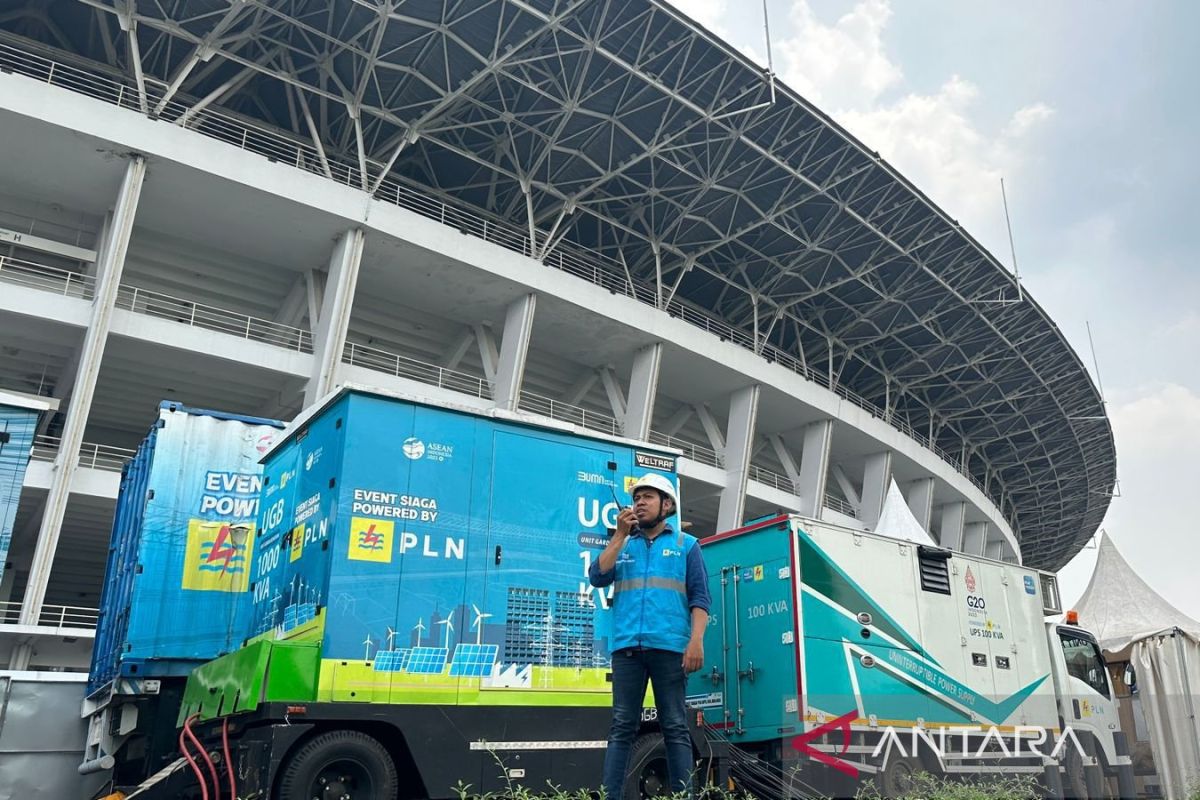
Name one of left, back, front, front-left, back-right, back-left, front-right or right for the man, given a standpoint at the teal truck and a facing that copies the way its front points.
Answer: back-right

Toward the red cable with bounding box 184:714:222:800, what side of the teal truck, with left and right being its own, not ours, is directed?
back

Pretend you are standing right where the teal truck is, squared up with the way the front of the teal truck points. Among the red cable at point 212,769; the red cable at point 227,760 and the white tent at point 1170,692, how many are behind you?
2

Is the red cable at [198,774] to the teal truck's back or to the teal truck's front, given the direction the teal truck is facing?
to the back

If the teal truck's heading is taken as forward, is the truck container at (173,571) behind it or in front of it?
behind

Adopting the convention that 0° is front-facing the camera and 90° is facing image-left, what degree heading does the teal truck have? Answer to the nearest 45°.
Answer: approximately 225°

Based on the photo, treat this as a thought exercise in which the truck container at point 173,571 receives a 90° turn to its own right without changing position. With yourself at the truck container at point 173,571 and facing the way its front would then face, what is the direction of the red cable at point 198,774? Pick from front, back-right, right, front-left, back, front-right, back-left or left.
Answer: front-right

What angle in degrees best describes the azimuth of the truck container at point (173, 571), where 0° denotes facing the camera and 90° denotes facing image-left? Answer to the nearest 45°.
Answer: approximately 225°

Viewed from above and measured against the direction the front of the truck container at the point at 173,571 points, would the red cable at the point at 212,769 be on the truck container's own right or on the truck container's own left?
on the truck container's own right
